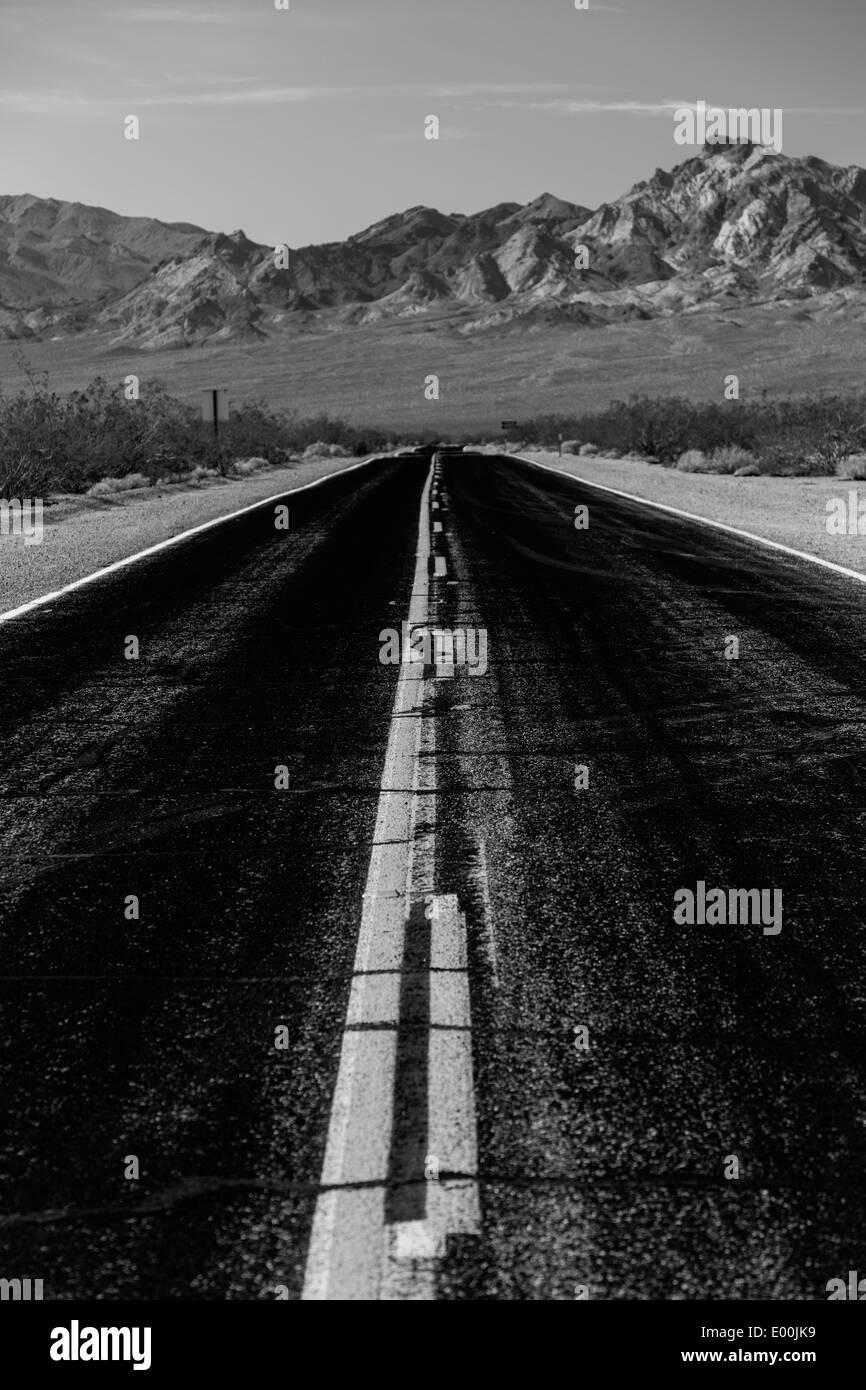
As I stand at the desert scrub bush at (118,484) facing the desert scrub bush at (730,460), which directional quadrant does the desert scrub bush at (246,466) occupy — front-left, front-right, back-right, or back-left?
front-left

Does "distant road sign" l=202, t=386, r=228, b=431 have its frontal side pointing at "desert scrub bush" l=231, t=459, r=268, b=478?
no

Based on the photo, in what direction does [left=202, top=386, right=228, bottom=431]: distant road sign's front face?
away from the camera

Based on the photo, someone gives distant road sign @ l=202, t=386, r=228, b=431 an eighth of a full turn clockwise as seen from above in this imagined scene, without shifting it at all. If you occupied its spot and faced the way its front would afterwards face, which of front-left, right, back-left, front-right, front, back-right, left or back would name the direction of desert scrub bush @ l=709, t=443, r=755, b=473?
right

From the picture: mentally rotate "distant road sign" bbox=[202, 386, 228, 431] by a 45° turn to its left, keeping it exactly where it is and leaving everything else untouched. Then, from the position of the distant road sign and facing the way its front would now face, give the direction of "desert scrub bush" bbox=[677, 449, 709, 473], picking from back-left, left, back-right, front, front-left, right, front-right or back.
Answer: back
